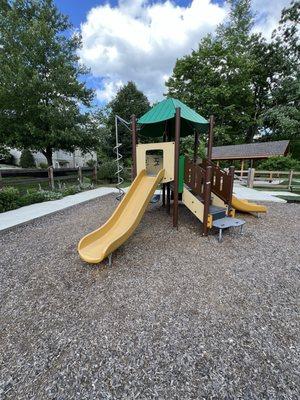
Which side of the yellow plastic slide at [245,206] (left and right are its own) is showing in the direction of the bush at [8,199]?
back

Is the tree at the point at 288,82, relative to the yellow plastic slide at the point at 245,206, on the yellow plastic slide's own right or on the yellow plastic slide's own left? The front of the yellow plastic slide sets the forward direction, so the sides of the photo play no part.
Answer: on the yellow plastic slide's own left

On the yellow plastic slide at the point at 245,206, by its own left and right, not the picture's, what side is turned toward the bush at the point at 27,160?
back

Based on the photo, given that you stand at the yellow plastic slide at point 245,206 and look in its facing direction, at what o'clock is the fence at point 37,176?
The fence is roughly at 6 o'clock from the yellow plastic slide.

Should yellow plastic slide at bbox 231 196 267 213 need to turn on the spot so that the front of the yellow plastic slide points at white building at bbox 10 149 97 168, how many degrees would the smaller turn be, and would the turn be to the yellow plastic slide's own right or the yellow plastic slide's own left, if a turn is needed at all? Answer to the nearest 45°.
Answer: approximately 135° to the yellow plastic slide's own left

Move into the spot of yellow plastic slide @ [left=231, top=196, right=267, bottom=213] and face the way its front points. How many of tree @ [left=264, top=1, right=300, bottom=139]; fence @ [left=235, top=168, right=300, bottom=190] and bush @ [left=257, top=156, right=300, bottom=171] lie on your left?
3

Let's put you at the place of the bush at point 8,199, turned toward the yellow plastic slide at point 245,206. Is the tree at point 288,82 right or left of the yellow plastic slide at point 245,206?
left

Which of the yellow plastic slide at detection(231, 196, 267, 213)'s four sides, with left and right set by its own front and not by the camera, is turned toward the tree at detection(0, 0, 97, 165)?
back

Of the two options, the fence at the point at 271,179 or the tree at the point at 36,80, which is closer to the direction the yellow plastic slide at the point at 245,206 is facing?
the fence

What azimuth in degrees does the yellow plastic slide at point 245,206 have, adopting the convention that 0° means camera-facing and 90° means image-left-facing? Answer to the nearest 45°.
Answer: approximately 270°

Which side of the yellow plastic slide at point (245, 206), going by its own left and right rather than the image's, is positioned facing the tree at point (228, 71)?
left
